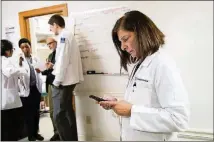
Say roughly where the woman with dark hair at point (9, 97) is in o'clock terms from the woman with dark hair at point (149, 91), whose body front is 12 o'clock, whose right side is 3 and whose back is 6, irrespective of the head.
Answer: the woman with dark hair at point (9, 97) is roughly at 1 o'clock from the woman with dark hair at point (149, 91).

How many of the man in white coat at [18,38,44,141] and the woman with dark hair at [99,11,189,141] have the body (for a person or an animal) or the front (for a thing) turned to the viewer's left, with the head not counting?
1

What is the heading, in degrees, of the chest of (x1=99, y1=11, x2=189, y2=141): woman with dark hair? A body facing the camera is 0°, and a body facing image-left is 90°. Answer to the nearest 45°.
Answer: approximately 90°

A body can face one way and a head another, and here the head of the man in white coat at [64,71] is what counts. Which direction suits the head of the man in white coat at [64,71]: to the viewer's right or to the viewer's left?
to the viewer's left

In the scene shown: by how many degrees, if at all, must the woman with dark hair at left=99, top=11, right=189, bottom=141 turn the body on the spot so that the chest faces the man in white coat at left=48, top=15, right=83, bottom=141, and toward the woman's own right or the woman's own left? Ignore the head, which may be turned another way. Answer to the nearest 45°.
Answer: approximately 45° to the woman's own right

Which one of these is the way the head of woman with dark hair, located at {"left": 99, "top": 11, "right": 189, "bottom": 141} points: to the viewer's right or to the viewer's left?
to the viewer's left

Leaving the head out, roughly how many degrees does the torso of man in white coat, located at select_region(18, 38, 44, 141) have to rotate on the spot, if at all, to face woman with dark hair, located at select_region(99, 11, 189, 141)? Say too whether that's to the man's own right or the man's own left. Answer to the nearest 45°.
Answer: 0° — they already face them

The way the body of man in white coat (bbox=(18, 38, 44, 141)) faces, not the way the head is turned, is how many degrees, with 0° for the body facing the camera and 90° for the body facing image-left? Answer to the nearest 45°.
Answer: approximately 315°
